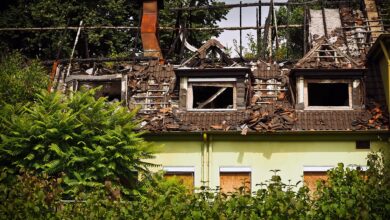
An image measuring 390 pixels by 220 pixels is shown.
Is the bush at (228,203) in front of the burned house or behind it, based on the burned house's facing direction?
in front

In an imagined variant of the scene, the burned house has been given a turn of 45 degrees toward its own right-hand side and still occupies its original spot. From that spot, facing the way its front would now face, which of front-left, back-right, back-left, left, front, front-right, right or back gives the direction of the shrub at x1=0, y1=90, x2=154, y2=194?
front

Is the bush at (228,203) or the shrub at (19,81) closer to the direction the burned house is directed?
the bush

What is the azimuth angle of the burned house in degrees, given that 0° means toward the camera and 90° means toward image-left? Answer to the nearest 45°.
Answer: approximately 0°

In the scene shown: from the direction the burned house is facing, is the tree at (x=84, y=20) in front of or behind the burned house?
behind

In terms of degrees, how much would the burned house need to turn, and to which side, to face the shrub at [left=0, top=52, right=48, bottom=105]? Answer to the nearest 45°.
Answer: approximately 90° to its right

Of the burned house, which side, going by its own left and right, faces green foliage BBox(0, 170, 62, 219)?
front

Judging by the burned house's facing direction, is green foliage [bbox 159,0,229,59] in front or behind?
behind
